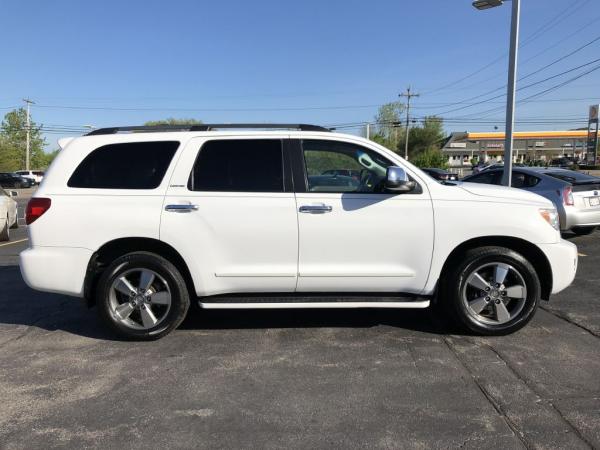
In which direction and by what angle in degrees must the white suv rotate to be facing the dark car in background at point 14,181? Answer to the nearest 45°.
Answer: approximately 135° to its left

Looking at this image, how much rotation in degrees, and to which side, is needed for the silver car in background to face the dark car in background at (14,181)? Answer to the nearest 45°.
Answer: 0° — it already faces it

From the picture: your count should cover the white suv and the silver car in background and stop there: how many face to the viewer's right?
1

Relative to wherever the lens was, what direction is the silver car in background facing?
facing away from the viewer and to the left of the viewer

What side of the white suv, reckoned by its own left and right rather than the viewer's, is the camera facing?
right

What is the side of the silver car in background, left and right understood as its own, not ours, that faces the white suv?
left

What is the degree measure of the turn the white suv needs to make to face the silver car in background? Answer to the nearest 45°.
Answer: approximately 45° to its left
